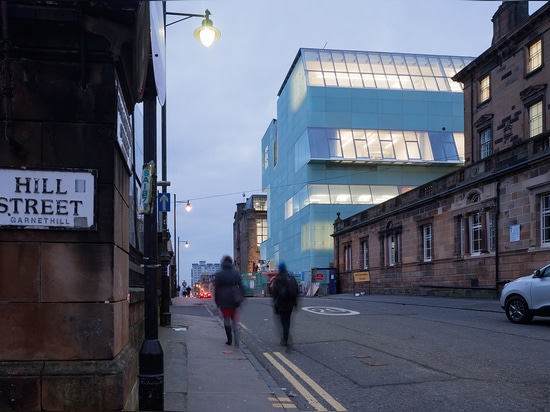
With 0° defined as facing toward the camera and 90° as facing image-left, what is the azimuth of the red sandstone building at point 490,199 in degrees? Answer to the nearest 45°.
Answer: approximately 45°

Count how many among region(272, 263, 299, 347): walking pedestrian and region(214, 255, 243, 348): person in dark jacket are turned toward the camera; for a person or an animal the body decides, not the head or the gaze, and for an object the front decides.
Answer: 0

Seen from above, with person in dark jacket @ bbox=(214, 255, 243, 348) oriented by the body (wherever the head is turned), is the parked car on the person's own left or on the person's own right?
on the person's own right

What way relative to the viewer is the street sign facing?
toward the camera

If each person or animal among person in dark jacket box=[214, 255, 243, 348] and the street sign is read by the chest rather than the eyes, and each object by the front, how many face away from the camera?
1

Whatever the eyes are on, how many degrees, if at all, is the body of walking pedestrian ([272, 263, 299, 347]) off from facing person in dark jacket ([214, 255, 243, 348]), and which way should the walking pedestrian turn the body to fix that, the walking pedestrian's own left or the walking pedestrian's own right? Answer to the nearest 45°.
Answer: approximately 90° to the walking pedestrian's own left

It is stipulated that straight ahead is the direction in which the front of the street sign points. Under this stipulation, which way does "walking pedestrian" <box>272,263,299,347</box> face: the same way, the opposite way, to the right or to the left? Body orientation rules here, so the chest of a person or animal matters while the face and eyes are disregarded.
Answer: the opposite way

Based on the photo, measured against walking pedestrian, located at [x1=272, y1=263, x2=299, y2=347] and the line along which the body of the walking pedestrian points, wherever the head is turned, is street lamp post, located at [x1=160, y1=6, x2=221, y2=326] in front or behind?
in front

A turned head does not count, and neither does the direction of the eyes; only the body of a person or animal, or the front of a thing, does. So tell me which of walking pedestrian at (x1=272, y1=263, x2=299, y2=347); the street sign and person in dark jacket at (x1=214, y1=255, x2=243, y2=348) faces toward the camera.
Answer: the street sign

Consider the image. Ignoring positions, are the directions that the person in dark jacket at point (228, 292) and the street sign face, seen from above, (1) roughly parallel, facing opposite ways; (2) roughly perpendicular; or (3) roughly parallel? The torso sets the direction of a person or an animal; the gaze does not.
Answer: roughly parallel, facing opposite ways

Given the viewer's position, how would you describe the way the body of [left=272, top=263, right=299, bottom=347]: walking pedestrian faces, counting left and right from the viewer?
facing away from the viewer

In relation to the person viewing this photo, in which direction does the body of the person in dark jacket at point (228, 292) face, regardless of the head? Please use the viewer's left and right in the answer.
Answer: facing away from the viewer
